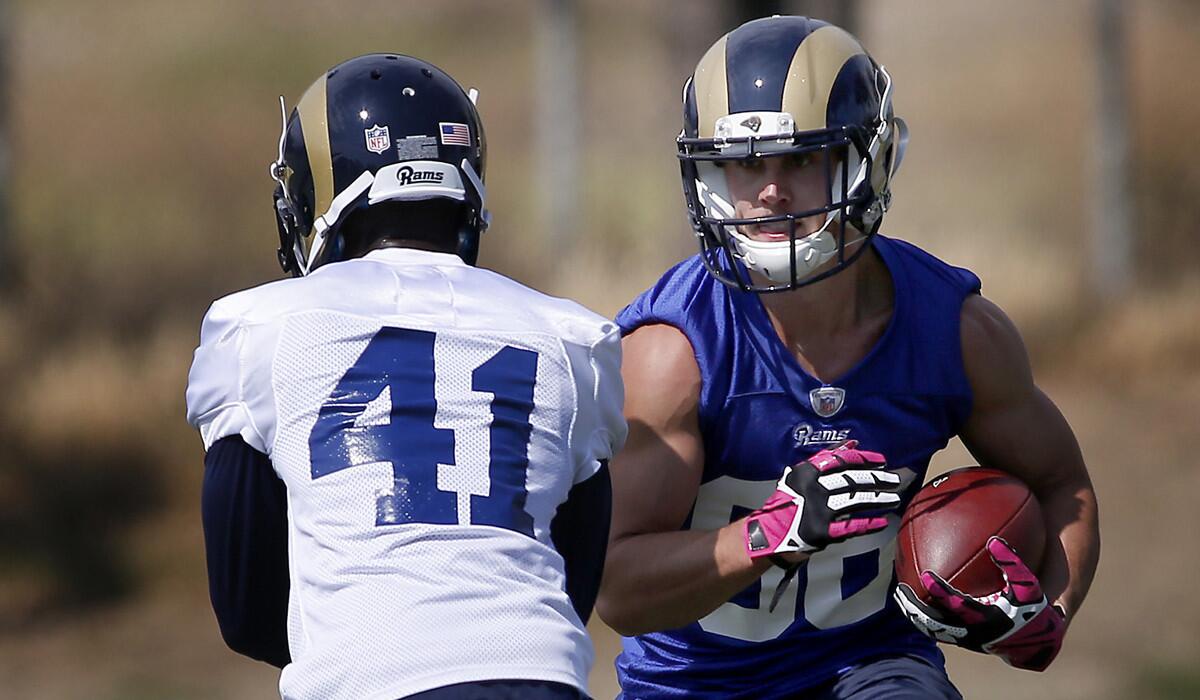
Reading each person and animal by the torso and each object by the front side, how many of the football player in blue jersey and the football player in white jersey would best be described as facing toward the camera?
1

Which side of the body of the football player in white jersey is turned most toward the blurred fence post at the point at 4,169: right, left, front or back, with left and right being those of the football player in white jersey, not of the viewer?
front

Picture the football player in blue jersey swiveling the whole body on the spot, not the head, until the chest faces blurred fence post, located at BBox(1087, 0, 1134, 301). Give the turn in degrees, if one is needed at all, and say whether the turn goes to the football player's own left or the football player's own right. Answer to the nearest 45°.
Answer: approximately 180°

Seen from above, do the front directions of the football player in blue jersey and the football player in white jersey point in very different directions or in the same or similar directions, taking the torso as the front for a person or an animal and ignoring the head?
very different directions

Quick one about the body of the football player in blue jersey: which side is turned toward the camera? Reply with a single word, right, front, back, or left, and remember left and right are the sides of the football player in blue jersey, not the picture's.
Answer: front

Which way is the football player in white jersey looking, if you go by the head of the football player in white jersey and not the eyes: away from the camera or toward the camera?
away from the camera

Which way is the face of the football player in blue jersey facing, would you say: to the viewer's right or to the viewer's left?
to the viewer's left

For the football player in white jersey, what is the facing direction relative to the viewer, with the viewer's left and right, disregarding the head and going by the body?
facing away from the viewer

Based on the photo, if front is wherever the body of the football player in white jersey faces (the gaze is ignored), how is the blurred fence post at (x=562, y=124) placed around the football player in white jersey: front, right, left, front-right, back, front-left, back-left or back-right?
front

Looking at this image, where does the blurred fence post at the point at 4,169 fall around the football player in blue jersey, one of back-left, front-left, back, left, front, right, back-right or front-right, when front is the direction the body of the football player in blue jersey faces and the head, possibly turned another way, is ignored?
back-right

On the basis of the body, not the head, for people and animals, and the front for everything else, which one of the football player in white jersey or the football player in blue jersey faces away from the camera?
the football player in white jersey
